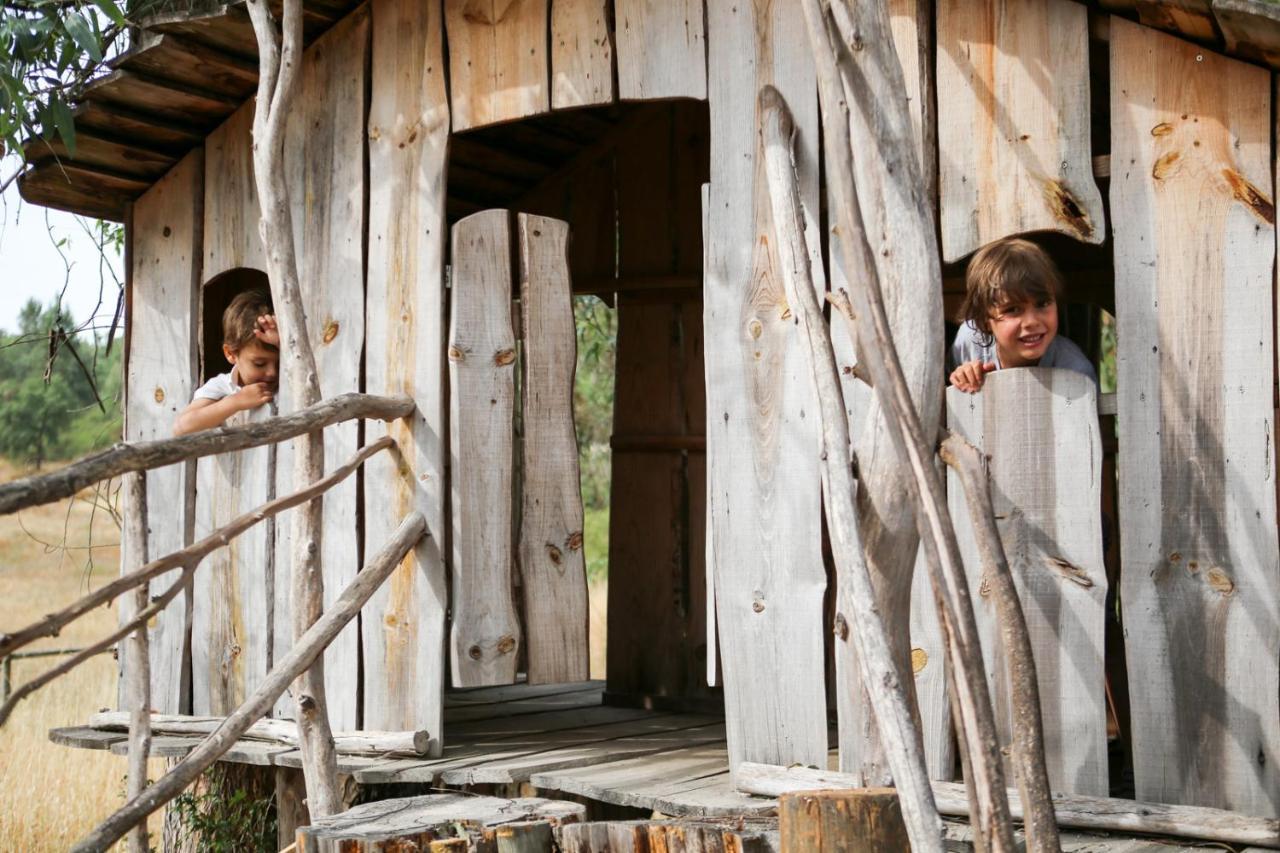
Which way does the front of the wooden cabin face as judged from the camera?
facing the viewer

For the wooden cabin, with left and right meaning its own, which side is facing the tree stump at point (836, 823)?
front

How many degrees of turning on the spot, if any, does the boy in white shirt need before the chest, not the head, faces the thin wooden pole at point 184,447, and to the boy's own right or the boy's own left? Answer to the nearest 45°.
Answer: approximately 45° to the boy's own right

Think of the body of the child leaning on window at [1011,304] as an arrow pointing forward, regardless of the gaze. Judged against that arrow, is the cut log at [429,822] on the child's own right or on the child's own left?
on the child's own right

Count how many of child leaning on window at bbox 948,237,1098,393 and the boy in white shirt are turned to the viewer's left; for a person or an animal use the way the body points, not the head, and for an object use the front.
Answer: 0

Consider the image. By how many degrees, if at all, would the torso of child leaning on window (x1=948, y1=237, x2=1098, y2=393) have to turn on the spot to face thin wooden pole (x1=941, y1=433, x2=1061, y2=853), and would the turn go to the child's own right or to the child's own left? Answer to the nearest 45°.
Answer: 0° — they already face it

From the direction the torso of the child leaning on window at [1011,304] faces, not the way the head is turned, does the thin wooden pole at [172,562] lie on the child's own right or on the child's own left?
on the child's own right

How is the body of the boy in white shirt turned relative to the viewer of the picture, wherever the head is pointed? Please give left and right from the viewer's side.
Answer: facing the viewer and to the right of the viewer
